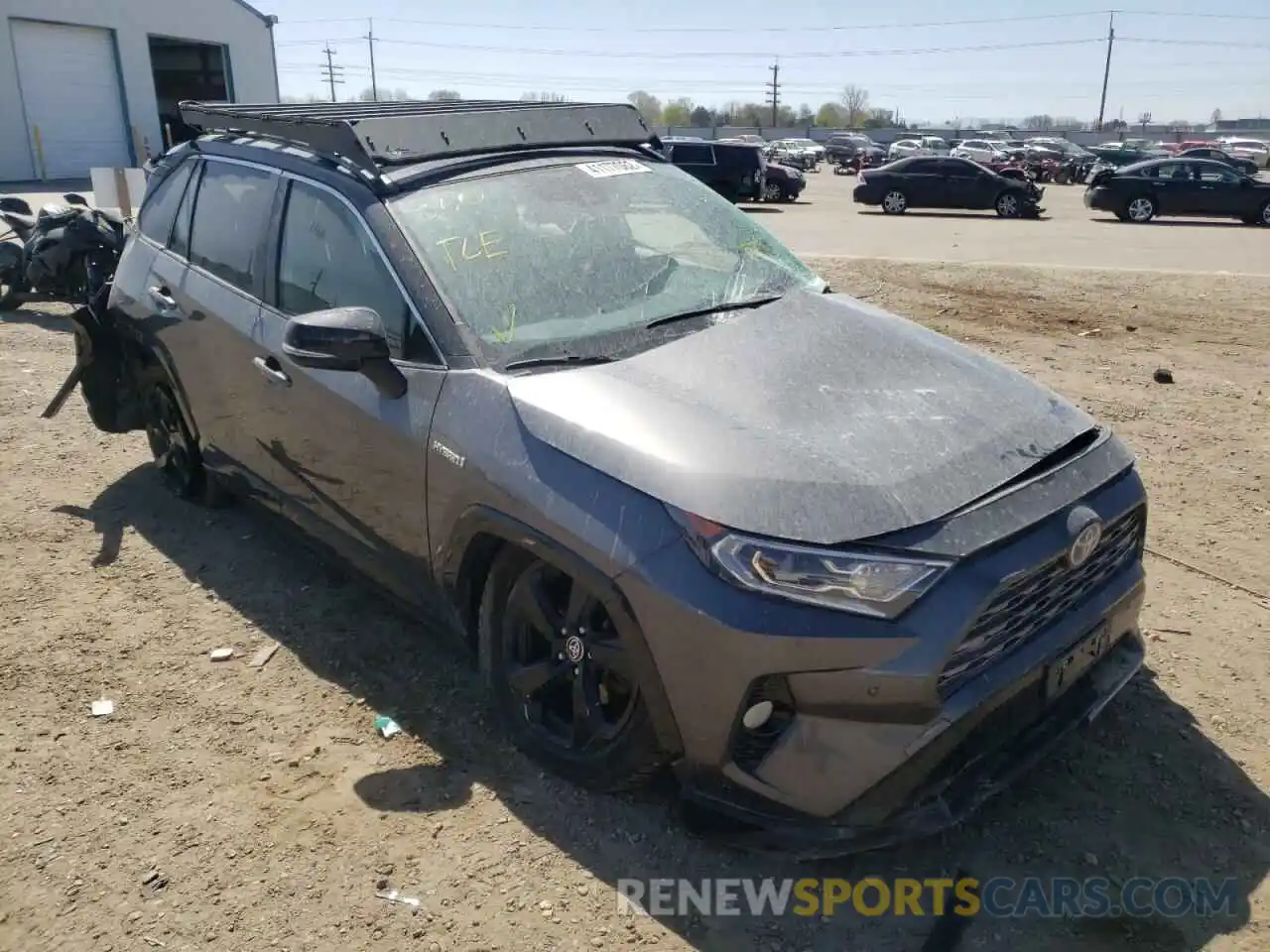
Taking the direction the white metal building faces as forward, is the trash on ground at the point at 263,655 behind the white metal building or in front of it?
in front

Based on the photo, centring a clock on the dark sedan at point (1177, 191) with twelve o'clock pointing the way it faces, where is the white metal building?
The white metal building is roughly at 6 o'clock from the dark sedan.

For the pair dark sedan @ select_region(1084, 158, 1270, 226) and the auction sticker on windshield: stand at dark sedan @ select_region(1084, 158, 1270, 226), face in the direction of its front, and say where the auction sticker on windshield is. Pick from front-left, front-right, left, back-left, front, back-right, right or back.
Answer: right

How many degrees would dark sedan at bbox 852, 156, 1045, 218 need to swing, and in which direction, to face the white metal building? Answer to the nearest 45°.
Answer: approximately 180°

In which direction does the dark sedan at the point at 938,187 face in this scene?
to the viewer's right

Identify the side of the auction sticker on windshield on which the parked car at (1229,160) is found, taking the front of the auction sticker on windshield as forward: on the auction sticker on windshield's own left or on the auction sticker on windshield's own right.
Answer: on the auction sticker on windshield's own left

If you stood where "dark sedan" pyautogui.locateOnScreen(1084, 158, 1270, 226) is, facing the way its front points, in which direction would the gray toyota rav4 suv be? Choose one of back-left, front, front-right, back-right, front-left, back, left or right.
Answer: right

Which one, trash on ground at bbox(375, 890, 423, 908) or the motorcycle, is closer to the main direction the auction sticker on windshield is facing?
the trash on ground

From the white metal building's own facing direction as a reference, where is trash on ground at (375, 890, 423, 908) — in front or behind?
in front

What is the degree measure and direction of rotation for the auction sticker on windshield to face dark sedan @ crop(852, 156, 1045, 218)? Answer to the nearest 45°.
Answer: approximately 135° to its left

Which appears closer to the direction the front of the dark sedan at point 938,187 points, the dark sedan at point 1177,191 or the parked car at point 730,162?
the dark sedan

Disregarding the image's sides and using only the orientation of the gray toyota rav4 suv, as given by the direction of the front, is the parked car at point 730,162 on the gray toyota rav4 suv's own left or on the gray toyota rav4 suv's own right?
on the gray toyota rav4 suv's own left

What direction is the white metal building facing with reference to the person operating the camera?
facing the viewer and to the right of the viewer

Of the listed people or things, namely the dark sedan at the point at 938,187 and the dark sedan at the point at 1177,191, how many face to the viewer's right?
2
